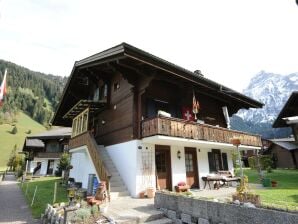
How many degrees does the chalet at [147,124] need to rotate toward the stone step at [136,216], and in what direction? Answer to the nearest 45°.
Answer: approximately 45° to its right

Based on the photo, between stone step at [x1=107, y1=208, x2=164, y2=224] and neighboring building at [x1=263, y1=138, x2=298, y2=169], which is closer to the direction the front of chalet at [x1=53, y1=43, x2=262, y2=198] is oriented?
the stone step

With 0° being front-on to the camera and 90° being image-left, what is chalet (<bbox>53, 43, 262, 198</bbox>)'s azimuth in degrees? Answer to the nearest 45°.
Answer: approximately 315°

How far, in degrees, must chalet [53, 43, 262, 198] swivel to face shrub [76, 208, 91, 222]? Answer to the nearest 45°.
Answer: approximately 45° to its right

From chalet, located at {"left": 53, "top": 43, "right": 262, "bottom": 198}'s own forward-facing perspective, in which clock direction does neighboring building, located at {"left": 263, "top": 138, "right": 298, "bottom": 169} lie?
The neighboring building is roughly at 9 o'clock from the chalet.

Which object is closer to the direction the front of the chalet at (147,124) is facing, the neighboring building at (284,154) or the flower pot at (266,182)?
the flower pot
